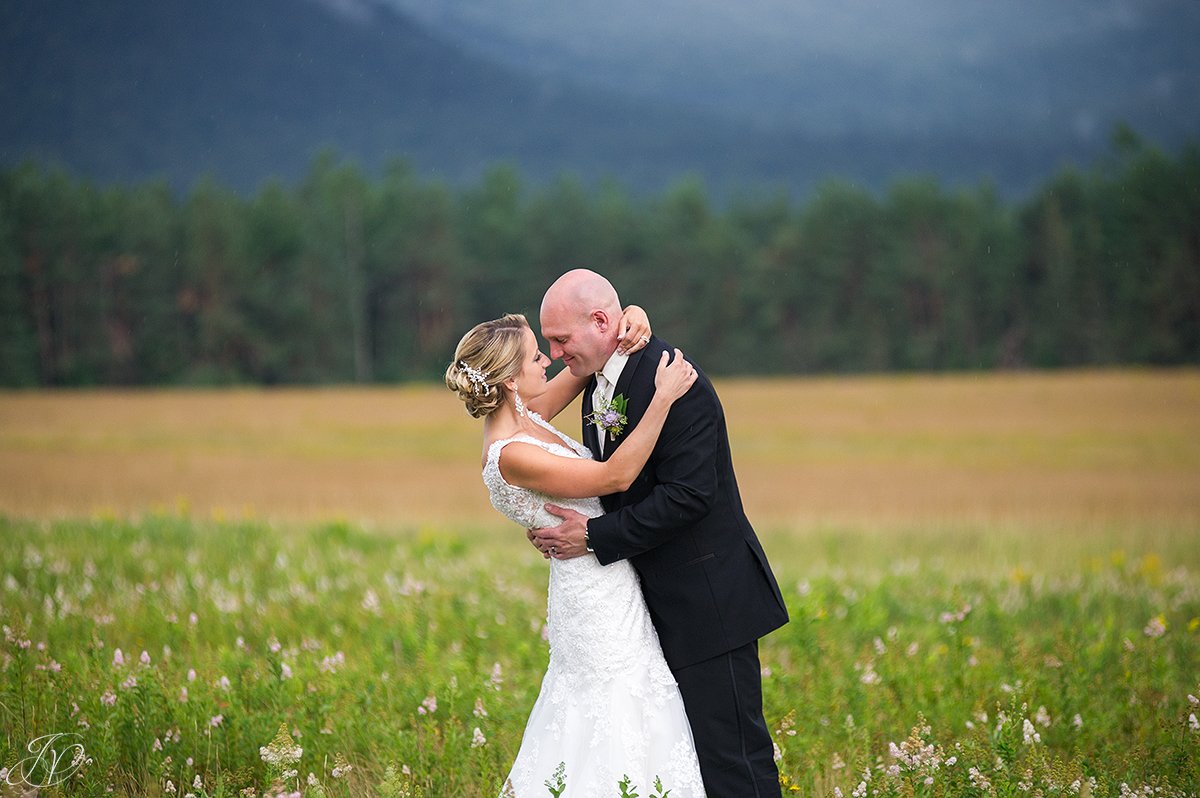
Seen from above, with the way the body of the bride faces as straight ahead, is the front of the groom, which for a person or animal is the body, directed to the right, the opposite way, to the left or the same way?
the opposite way

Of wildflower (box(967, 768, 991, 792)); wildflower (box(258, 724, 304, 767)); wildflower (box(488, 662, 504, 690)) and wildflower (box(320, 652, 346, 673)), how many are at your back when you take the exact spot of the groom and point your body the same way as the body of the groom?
1

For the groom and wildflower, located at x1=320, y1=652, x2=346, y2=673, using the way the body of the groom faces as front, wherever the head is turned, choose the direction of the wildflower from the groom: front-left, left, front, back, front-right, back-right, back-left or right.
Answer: front-right

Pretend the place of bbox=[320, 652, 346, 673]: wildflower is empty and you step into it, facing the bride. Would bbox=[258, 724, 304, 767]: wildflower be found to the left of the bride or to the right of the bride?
right

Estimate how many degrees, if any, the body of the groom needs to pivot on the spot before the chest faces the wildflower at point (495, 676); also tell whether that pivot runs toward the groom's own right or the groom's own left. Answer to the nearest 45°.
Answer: approximately 45° to the groom's own right

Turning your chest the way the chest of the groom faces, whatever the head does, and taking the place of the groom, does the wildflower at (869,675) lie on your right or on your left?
on your right

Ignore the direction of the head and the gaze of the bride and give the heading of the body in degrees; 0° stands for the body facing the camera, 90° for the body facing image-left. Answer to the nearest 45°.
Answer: approximately 270°

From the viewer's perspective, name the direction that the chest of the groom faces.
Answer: to the viewer's left

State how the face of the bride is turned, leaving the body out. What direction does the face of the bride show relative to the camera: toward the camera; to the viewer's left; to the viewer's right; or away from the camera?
to the viewer's right

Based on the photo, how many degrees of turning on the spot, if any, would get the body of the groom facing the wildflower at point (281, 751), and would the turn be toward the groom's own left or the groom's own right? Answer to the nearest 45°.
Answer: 0° — they already face it

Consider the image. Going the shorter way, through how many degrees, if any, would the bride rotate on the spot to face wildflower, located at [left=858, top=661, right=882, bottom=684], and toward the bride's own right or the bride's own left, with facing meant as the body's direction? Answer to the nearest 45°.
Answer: approximately 45° to the bride's own left

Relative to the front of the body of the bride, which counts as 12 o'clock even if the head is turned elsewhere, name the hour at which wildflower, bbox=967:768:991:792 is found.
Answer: The wildflower is roughly at 12 o'clock from the bride.
